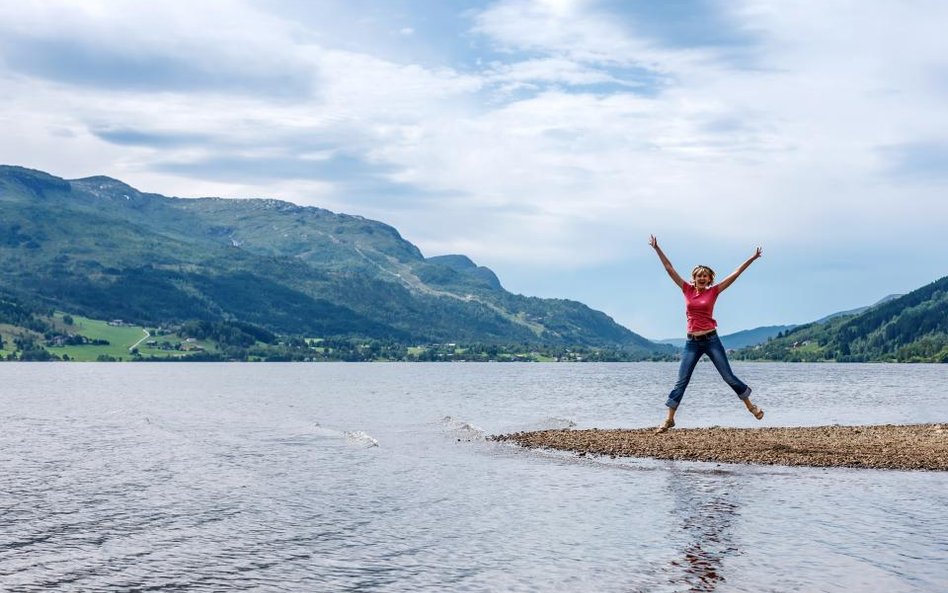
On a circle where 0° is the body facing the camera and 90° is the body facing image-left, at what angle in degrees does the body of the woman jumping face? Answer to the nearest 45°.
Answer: approximately 0°
